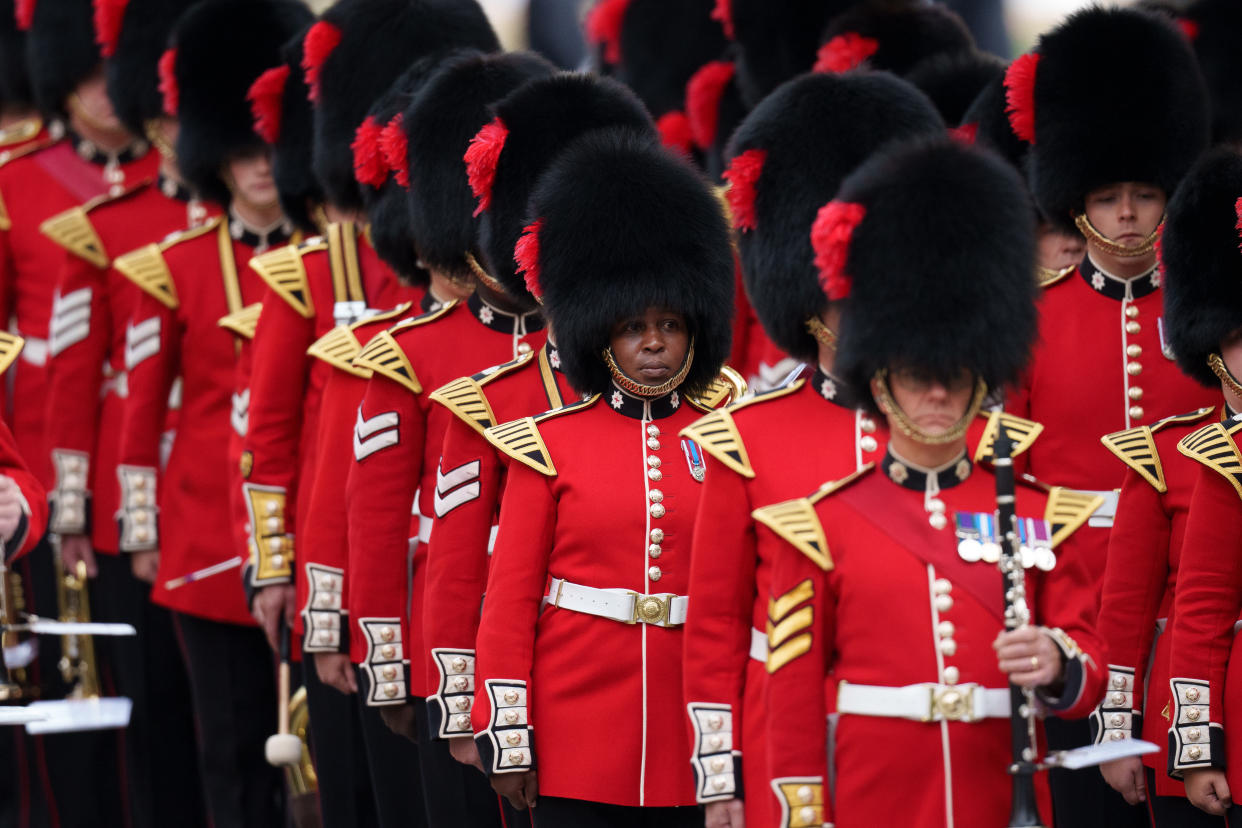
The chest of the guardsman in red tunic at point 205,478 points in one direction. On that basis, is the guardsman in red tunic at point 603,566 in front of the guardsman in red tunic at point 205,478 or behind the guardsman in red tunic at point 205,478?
in front

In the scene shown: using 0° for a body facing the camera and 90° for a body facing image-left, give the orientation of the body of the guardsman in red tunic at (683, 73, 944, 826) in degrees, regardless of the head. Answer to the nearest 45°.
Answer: approximately 315°

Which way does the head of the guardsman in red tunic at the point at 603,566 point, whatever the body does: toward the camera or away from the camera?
toward the camera

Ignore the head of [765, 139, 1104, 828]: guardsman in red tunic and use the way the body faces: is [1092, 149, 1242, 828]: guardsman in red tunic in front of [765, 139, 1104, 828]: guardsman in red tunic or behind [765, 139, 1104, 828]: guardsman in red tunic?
behind

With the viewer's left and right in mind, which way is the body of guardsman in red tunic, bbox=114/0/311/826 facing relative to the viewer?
facing the viewer and to the right of the viewer

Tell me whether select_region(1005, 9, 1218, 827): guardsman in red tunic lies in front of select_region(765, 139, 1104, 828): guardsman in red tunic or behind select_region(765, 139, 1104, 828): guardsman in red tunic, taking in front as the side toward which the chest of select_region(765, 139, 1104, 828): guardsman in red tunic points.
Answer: behind

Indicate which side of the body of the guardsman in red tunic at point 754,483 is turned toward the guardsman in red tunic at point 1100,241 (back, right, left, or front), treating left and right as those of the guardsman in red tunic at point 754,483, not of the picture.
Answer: back

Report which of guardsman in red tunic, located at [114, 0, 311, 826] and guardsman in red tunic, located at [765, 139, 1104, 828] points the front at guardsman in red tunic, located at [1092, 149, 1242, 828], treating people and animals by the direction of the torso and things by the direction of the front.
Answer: guardsman in red tunic, located at [114, 0, 311, 826]

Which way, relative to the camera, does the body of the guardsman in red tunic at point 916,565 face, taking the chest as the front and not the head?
toward the camera

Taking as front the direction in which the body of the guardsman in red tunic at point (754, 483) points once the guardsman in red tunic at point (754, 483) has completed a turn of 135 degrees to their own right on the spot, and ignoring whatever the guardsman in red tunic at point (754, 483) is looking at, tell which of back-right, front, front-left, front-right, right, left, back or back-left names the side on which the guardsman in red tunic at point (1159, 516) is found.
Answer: back-right

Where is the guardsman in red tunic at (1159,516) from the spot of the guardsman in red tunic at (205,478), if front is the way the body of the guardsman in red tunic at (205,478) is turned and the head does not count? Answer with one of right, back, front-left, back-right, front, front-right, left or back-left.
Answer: front

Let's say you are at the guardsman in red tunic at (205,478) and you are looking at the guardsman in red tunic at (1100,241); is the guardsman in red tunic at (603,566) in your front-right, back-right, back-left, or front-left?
front-right

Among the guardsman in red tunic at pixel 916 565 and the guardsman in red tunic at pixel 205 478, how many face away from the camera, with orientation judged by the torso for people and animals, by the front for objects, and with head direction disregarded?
0

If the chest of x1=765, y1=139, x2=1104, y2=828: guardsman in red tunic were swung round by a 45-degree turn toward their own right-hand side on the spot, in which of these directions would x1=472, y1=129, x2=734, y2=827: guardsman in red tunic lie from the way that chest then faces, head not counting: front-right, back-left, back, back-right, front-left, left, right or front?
right
